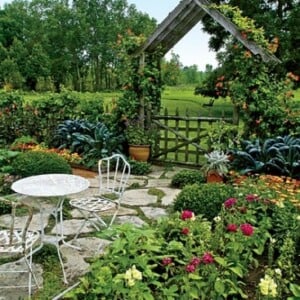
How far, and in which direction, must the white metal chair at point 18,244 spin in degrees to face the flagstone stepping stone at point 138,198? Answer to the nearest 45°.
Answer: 0° — it already faces it

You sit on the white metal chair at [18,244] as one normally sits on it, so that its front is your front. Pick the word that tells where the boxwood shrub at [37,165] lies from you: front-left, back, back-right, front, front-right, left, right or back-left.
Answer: front-left

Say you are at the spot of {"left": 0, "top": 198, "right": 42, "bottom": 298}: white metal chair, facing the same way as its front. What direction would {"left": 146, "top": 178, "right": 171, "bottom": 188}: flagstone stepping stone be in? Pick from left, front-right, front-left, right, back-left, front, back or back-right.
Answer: front

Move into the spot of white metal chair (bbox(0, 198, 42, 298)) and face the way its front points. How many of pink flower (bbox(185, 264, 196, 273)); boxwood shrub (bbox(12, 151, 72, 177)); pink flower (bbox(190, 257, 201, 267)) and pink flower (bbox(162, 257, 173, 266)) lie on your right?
3

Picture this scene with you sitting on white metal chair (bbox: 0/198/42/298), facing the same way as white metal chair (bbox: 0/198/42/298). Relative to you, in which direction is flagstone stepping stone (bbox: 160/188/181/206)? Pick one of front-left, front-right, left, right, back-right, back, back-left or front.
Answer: front

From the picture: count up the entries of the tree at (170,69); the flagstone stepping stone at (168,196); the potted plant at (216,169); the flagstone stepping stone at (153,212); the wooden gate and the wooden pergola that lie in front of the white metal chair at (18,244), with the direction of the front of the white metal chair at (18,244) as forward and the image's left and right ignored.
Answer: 6

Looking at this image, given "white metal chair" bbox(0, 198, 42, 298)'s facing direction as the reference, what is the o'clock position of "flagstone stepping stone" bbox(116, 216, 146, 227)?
The flagstone stepping stone is roughly at 12 o'clock from the white metal chair.

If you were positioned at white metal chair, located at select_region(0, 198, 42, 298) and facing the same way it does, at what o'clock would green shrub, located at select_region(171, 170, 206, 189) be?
The green shrub is roughly at 12 o'clock from the white metal chair.

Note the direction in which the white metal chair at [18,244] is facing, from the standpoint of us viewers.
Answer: facing away from the viewer and to the right of the viewer

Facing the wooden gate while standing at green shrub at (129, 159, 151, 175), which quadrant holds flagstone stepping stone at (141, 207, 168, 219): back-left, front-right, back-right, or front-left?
back-right

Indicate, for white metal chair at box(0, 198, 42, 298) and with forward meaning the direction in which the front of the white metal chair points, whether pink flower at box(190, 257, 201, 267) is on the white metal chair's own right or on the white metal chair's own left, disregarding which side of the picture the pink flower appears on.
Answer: on the white metal chair's own right

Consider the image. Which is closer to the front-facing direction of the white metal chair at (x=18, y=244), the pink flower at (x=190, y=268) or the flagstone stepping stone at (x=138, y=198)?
the flagstone stepping stone

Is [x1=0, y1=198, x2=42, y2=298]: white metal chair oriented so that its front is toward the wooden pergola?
yes

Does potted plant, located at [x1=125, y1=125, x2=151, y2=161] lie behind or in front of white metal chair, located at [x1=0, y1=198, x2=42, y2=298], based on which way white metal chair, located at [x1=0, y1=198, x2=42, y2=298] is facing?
in front

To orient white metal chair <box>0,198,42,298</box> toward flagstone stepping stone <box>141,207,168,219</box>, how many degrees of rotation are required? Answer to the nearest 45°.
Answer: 0° — it already faces it

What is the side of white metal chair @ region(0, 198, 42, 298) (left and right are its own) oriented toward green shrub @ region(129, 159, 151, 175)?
front
